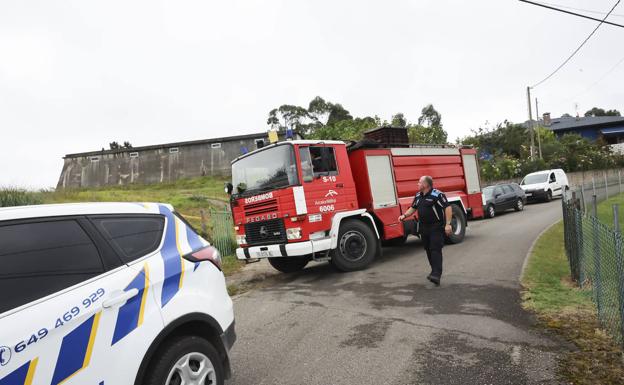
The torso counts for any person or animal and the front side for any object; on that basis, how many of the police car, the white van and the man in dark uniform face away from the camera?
0

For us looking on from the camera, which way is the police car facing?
facing the viewer and to the left of the viewer

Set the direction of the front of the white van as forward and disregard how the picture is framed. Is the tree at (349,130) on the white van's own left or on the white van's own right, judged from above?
on the white van's own right

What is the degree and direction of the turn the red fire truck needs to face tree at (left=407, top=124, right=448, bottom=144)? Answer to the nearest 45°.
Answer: approximately 135° to its right

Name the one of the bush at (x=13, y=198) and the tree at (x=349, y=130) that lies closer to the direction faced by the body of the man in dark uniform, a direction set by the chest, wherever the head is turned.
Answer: the bush

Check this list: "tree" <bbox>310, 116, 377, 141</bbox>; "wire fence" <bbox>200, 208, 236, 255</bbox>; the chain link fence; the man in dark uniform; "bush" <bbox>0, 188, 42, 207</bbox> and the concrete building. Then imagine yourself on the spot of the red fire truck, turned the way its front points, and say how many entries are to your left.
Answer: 2

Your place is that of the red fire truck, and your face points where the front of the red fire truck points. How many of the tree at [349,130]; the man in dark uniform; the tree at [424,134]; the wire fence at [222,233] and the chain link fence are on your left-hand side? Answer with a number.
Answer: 2

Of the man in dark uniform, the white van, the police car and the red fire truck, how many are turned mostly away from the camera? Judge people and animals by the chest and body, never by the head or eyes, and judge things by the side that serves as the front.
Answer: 0

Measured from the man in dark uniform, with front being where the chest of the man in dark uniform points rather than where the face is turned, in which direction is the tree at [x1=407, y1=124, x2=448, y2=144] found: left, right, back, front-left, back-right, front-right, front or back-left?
back-right

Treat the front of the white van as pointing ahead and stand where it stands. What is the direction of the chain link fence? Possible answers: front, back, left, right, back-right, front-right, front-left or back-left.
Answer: front-left

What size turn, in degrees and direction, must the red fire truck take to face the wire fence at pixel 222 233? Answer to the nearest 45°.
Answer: approximately 90° to its right

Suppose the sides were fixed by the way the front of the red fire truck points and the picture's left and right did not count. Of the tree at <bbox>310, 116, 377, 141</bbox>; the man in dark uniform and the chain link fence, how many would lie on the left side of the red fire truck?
2

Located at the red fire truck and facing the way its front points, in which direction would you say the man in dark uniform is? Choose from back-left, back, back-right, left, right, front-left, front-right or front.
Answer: left

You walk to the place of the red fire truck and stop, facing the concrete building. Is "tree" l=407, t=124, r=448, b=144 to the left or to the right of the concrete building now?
right
